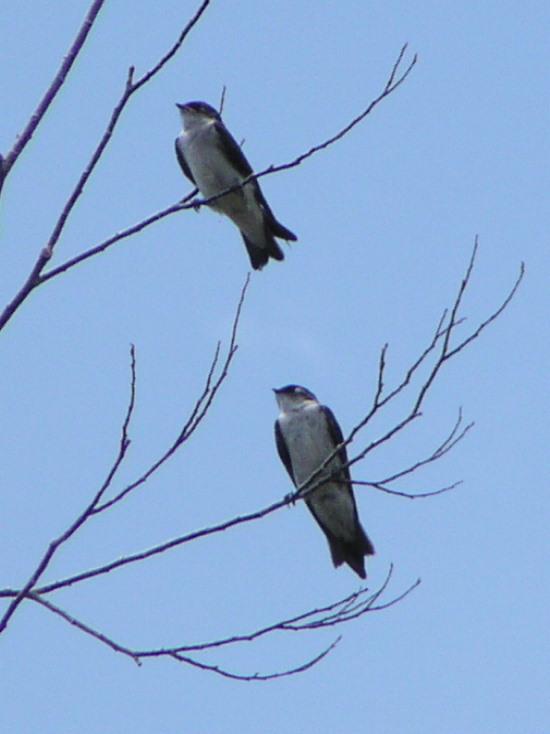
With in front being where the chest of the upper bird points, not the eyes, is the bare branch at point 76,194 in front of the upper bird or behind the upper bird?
in front

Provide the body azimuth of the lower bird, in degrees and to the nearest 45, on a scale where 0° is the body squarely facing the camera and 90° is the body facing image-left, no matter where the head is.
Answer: approximately 45°

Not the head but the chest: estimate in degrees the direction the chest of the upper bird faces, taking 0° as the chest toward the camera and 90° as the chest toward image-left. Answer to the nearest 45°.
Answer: approximately 45°
